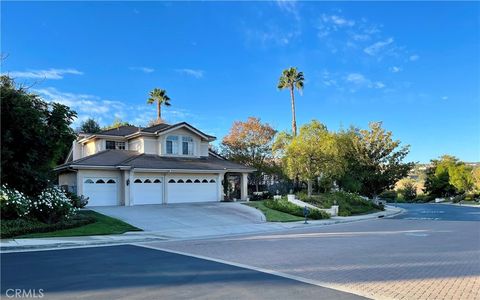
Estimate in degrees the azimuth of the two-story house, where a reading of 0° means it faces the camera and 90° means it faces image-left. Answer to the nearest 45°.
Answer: approximately 0°

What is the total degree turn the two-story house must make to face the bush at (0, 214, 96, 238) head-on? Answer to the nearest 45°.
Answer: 0° — it already faces it

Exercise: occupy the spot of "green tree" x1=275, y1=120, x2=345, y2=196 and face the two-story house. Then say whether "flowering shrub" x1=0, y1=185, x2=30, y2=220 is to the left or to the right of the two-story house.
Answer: left

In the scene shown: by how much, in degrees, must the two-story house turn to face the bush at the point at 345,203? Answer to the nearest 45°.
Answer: approximately 90° to its left

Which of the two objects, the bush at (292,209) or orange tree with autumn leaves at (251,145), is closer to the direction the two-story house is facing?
the bush

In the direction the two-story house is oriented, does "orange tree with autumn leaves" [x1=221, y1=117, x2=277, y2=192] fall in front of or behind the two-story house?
behind

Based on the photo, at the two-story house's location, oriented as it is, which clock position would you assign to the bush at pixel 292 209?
The bush is roughly at 10 o'clock from the two-story house.

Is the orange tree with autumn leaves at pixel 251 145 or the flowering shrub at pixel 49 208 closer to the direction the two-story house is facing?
the flowering shrub

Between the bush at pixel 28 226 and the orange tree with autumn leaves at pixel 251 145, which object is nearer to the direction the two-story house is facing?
the bush

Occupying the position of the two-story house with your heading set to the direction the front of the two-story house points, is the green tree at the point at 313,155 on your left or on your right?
on your left

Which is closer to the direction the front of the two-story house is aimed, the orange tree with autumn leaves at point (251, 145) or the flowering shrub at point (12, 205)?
the flowering shrub
